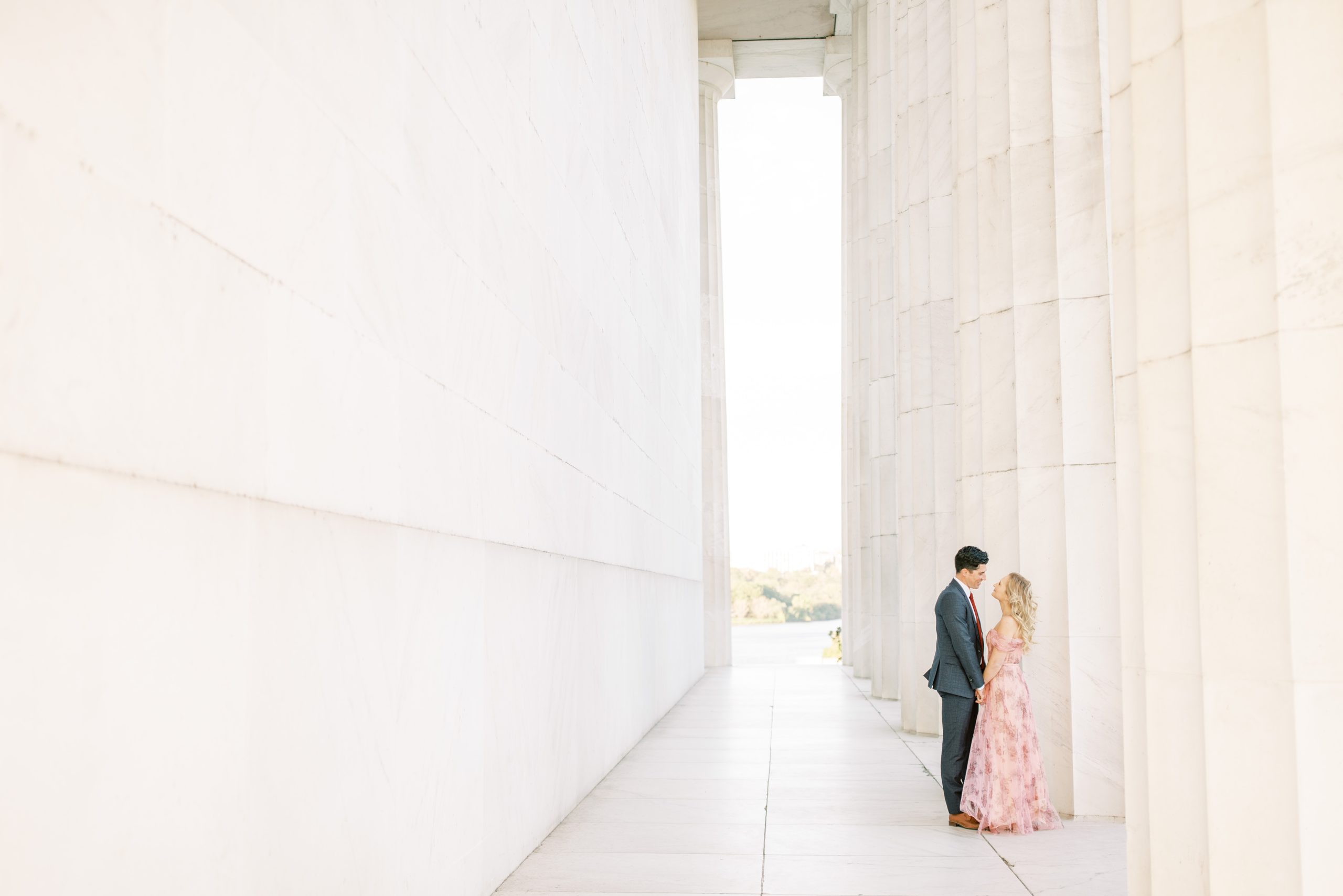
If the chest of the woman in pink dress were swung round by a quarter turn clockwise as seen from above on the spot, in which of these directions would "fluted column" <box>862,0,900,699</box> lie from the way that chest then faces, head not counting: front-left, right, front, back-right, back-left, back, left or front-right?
front

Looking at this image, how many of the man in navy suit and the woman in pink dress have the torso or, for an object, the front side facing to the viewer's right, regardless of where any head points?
1

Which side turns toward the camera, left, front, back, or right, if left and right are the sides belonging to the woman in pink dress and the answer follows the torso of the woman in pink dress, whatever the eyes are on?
left

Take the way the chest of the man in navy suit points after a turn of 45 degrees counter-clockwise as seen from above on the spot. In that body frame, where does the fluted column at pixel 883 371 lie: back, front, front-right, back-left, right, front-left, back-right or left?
front-left

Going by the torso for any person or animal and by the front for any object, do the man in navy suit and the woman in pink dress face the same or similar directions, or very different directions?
very different directions

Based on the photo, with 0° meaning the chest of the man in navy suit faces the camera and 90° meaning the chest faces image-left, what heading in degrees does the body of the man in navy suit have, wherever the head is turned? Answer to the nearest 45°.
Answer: approximately 270°

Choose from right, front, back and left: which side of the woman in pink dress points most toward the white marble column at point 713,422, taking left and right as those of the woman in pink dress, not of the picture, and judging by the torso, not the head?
right

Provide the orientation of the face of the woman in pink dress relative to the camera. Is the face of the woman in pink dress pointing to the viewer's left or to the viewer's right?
to the viewer's left

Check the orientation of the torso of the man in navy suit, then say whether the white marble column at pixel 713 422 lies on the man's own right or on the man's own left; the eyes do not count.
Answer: on the man's own left

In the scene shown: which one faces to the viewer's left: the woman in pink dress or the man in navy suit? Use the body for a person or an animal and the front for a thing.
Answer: the woman in pink dress

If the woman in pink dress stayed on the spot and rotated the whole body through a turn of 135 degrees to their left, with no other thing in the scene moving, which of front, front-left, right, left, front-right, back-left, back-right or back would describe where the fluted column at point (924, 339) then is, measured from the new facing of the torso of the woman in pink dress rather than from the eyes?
back-left

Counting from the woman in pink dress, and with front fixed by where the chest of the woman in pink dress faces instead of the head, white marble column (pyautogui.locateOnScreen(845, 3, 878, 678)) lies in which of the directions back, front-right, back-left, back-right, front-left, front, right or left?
right

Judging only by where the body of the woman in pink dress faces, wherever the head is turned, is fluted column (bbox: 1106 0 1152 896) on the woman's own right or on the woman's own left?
on the woman's own left
